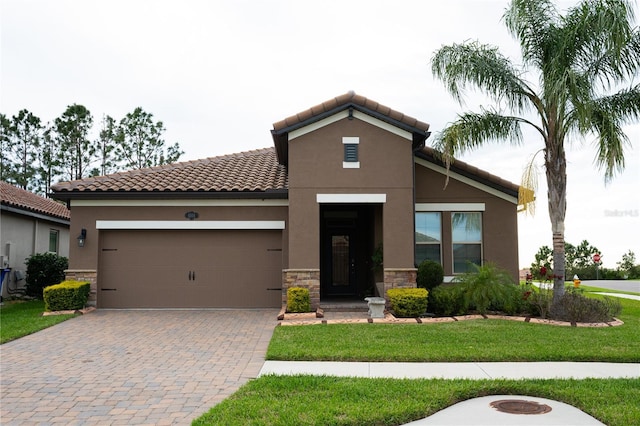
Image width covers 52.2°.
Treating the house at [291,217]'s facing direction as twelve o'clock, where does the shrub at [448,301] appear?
The shrub is roughly at 10 o'clock from the house.

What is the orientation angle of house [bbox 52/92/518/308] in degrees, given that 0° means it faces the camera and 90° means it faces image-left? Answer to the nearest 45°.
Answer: approximately 0°

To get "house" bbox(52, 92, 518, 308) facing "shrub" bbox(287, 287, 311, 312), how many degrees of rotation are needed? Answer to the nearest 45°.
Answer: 0° — it already faces it

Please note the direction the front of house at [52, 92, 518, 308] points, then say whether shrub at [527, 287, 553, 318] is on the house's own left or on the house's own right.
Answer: on the house's own left

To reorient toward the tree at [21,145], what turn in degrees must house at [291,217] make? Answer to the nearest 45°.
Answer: approximately 135° to its right

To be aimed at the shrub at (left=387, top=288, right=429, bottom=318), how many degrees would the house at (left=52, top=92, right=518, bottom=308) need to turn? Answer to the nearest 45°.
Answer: approximately 45° to its left

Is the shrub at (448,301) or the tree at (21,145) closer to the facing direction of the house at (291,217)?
the shrub

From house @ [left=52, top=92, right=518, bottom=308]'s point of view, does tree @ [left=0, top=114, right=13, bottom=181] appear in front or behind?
behind

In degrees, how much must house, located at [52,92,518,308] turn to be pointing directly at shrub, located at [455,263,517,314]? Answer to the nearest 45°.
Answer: approximately 45° to its left

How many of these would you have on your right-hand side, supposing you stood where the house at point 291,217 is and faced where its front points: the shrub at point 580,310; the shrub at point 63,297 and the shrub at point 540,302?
1

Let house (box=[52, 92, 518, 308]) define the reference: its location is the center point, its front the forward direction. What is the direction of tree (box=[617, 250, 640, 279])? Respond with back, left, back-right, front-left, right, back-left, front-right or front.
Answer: back-left

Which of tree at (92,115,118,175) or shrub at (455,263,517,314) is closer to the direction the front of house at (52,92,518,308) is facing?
the shrub
